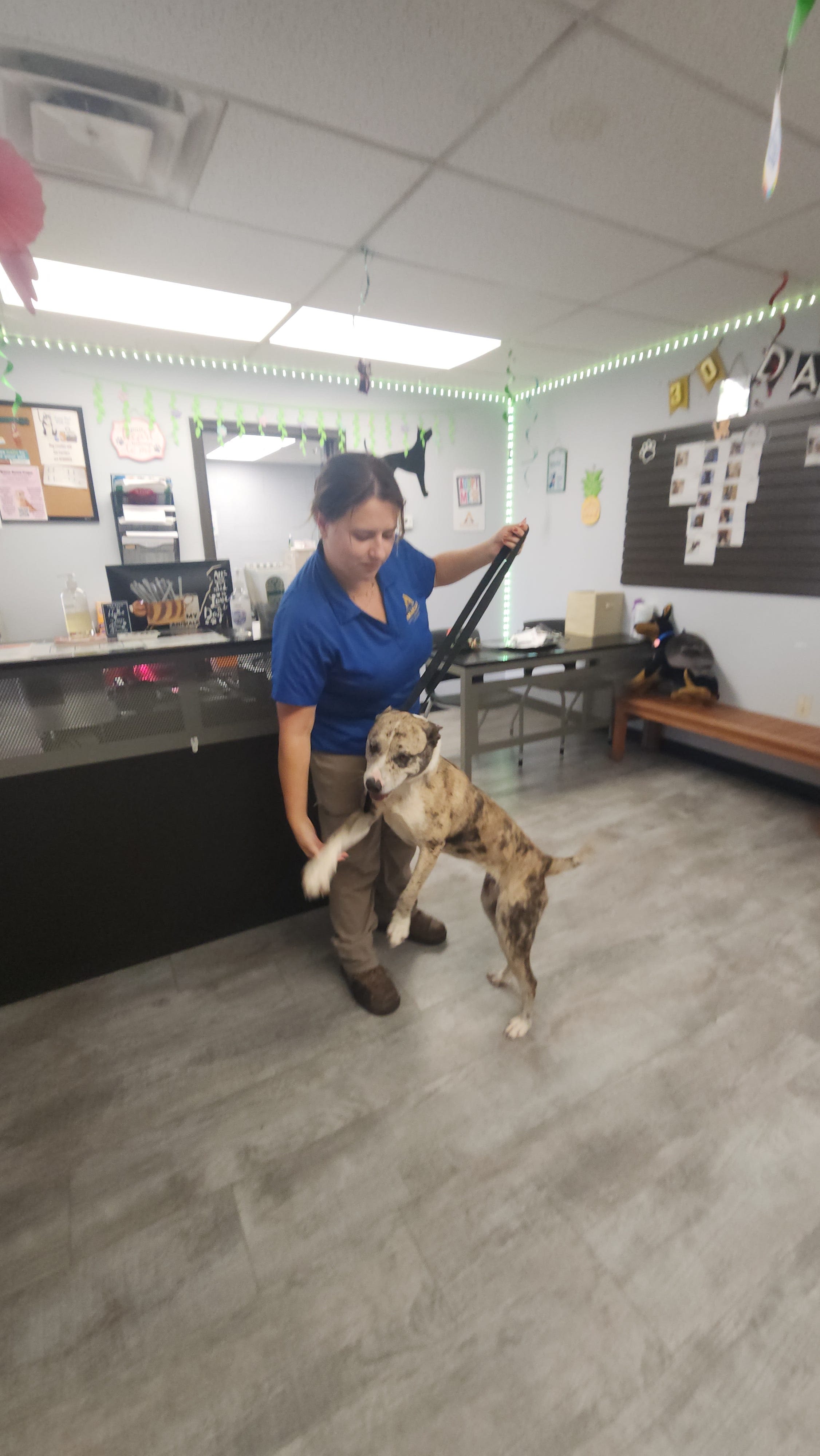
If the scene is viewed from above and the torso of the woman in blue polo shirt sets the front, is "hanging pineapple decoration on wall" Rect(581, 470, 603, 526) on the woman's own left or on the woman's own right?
on the woman's own left

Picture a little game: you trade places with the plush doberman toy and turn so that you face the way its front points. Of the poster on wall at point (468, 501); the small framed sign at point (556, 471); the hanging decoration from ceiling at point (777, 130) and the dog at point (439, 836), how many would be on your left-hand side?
2

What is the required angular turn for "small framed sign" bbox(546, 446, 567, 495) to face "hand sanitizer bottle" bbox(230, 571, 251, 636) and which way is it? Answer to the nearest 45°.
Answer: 0° — it already faces it

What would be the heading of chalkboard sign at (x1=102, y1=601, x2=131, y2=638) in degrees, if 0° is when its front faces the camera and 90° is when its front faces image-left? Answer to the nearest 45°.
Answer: approximately 0°

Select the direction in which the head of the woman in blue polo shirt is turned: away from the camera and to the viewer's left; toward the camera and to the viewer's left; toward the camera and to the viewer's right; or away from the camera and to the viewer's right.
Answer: toward the camera and to the viewer's right

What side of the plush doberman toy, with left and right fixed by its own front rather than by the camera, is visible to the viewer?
left

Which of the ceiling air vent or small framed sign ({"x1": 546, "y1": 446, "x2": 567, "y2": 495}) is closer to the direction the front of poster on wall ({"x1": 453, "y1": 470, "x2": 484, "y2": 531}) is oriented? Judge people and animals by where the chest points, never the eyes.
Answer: the ceiling air vent

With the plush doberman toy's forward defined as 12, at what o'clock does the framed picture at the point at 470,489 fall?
The framed picture is roughly at 1 o'clock from the plush doberman toy.

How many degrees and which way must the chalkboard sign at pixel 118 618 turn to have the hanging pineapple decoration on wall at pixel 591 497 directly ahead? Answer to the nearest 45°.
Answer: approximately 90° to its left
